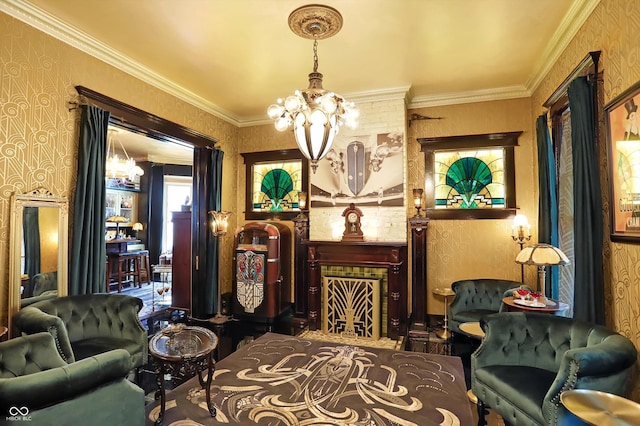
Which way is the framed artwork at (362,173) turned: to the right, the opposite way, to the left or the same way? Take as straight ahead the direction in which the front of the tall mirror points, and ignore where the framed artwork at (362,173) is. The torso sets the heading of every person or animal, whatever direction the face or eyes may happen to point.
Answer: to the right

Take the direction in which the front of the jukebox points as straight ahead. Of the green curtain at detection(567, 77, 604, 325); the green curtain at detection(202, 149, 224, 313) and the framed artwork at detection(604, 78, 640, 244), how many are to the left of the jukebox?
2

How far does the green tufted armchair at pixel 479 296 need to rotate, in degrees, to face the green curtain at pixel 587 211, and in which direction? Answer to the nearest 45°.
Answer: approximately 90° to its left

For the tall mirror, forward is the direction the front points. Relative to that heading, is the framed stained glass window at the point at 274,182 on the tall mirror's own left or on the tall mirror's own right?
on the tall mirror's own left

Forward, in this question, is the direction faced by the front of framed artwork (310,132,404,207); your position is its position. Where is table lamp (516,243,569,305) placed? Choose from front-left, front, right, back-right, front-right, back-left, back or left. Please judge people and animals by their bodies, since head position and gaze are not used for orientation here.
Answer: front-left

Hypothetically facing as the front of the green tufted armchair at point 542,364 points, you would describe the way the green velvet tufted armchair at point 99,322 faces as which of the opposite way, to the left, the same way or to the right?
the opposite way

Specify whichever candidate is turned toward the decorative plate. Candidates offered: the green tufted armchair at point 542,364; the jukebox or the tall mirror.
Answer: the tall mirror
